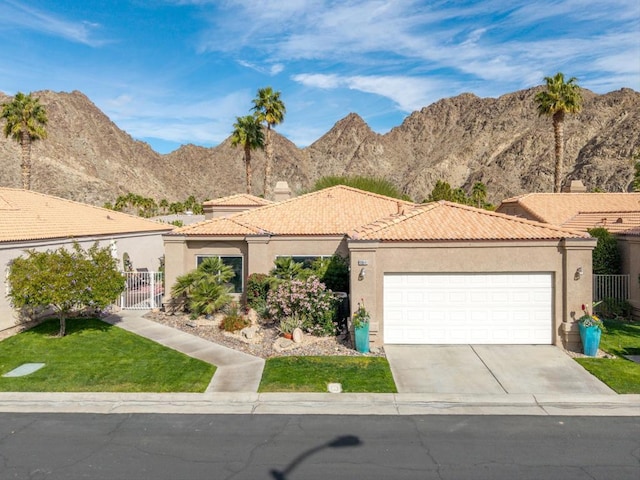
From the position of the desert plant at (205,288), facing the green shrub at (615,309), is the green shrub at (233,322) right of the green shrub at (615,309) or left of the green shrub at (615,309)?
right

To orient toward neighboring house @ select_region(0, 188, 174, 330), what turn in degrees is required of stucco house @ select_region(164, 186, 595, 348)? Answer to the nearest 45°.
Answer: approximately 90° to its right

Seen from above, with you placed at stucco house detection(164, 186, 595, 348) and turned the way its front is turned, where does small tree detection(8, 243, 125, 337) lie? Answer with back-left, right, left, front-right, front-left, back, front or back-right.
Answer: right

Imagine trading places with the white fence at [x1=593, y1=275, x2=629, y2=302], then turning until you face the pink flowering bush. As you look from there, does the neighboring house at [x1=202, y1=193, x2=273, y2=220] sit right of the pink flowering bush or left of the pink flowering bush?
right

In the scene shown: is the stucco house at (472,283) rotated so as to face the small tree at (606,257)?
no

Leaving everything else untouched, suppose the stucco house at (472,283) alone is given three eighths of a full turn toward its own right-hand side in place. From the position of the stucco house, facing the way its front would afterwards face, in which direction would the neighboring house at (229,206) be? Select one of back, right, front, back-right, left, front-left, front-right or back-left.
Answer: front

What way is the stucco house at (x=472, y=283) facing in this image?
toward the camera

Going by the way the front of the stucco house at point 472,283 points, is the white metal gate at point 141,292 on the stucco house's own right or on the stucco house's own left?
on the stucco house's own right

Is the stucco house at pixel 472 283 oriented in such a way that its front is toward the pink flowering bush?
no

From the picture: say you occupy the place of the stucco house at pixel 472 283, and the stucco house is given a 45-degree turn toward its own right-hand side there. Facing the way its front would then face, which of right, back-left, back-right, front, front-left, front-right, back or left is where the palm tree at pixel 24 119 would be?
right

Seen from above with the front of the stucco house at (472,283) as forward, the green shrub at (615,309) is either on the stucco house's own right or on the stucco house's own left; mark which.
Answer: on the stucco house's own left

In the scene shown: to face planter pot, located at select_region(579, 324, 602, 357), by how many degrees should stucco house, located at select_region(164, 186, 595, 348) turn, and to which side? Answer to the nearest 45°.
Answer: approximately 90° to its left

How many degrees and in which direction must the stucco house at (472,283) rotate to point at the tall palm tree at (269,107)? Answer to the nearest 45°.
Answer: approximately 135° to its right

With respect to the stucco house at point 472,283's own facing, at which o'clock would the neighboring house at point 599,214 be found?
The neighboring house is roughly at 7 o'clock from the stucco house.
